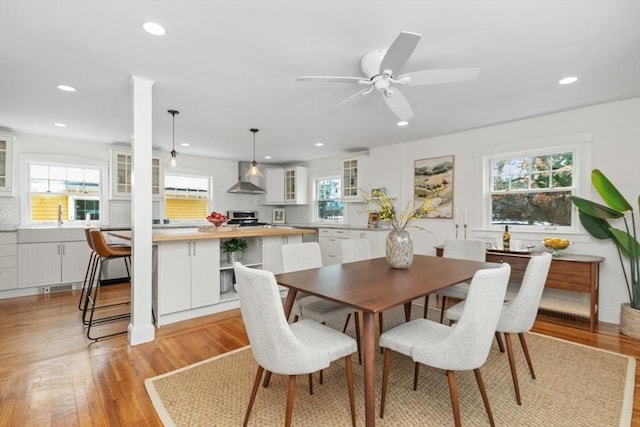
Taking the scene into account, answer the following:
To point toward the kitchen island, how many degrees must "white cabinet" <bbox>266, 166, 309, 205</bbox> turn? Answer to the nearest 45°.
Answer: approximately 45° to its left

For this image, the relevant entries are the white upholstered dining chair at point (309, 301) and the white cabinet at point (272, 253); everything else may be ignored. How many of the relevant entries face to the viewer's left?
0

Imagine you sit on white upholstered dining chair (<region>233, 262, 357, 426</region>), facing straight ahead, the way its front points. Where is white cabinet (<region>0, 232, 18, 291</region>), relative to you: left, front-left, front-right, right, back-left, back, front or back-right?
left

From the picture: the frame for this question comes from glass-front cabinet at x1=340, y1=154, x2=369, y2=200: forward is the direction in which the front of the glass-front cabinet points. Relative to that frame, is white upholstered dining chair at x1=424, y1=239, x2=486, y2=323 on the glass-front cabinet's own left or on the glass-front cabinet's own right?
on the glass-front cabinet's own left

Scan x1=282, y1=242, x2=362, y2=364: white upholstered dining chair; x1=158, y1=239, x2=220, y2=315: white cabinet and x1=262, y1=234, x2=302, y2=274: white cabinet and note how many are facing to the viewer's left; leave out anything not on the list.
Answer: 0

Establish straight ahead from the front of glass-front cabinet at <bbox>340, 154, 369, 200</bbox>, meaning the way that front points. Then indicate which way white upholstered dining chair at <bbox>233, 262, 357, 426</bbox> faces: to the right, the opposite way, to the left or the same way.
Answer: the opposite way

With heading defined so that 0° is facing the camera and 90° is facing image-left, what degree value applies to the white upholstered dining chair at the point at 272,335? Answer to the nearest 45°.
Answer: approximately 225°

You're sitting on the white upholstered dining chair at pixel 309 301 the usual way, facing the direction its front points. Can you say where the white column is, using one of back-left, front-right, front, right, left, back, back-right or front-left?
back-right

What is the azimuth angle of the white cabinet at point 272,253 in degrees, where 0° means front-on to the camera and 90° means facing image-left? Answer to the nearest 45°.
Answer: approximately 315°

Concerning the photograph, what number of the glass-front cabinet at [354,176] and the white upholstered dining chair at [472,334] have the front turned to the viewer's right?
0

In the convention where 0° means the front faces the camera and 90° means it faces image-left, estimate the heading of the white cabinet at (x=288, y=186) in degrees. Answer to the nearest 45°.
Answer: approximately 45°

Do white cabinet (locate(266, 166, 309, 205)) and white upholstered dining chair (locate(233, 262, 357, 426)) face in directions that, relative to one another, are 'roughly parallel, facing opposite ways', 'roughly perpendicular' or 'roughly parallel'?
roughly parallel, facing opposite ways

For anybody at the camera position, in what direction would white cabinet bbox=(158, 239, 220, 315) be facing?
facing the viewer and to the right of the viewer

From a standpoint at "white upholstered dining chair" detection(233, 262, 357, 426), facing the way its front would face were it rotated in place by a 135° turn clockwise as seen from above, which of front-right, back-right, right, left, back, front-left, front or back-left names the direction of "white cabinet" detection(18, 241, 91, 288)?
back-right

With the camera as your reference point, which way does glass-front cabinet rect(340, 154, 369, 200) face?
facing the viewer and to the left of the viewer

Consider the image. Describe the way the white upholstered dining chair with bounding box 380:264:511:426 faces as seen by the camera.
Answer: facing away from the viewer and to the left of the viewer

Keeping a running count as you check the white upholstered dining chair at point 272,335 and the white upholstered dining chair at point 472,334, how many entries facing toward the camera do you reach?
0
